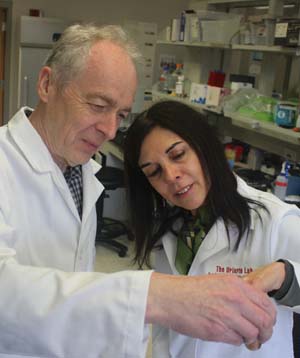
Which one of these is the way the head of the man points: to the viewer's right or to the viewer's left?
to the viewer's right

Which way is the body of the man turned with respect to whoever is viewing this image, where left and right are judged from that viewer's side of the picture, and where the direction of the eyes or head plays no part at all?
facing the viewer and to the right of the viewer

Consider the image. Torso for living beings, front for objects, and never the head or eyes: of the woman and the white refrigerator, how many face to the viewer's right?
0

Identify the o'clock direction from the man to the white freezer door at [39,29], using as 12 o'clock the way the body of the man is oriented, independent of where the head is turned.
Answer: The white freezer door is roughly at 7 o'clock from the man.

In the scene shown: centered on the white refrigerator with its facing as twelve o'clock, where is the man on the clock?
The man is roughly at 12 o'clock from the white refrigerator.

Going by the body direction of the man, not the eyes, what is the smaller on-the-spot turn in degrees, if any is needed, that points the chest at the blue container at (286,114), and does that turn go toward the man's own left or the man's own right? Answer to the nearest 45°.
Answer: approximately 90° to the man's own left

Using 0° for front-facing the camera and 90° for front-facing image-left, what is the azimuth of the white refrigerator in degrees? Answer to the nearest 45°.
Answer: approximately 0°

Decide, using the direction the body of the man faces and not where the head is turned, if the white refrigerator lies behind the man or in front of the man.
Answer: behind

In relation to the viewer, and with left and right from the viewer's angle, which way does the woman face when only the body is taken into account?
facing the viewer and to the left of the viewer
